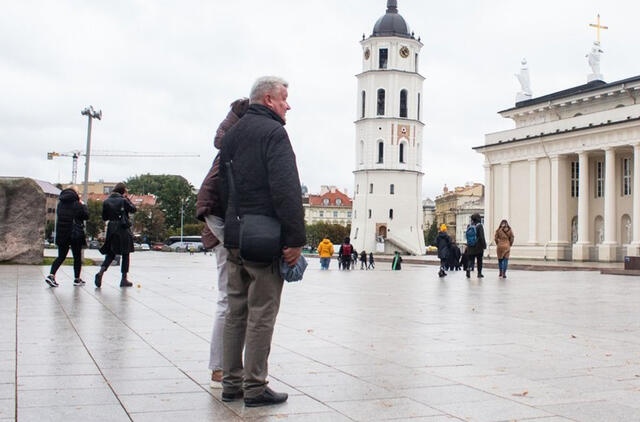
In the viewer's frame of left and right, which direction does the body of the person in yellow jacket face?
facing away from the viewer

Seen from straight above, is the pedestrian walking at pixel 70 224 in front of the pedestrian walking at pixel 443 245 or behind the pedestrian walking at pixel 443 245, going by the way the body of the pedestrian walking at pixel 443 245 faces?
behind

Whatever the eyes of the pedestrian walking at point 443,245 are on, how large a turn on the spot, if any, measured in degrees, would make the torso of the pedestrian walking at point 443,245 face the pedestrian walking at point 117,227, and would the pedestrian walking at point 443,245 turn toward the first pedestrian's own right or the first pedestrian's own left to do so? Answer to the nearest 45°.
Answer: approximately 135° to the first pedestrian's own left

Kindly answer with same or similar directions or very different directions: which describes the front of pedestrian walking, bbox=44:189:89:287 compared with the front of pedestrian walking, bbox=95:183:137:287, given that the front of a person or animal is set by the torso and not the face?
same or similar directions

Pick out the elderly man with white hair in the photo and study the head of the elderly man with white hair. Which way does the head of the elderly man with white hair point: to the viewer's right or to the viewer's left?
to the viewer's right

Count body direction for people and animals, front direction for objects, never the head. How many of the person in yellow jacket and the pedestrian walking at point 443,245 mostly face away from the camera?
2

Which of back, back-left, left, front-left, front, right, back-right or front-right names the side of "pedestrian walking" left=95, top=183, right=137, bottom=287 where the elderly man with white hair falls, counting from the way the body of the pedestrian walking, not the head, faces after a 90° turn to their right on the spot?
front-right

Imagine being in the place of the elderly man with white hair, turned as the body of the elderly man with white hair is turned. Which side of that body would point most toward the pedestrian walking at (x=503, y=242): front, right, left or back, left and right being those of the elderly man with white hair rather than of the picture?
front

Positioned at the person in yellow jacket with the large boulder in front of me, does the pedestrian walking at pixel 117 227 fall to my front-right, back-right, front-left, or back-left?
front-left

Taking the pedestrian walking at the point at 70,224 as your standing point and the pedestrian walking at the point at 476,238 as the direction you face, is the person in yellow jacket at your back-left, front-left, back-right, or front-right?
front-left

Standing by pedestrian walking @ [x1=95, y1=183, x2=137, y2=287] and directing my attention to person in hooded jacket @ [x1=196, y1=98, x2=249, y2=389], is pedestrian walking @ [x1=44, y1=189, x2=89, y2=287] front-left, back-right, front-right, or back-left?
back-right

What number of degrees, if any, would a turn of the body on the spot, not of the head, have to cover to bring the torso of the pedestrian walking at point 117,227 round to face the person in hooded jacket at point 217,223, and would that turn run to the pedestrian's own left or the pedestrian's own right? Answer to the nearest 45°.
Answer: approximately 135° to the pedestrian's own right

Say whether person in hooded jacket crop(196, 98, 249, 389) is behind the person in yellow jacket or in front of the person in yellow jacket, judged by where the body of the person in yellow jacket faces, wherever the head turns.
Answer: behind
